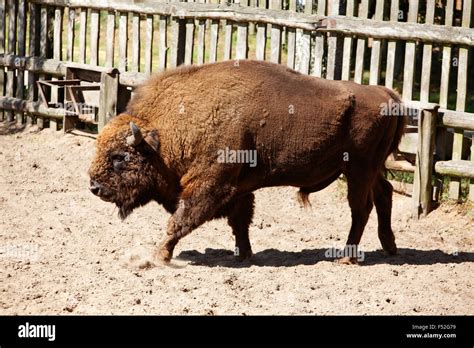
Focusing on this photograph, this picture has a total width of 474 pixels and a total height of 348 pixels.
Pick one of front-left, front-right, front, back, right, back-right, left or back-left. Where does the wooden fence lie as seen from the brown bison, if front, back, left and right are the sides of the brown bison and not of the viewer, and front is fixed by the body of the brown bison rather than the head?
right

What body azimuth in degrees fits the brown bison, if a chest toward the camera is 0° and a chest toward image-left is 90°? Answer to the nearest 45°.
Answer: approximately 90°
